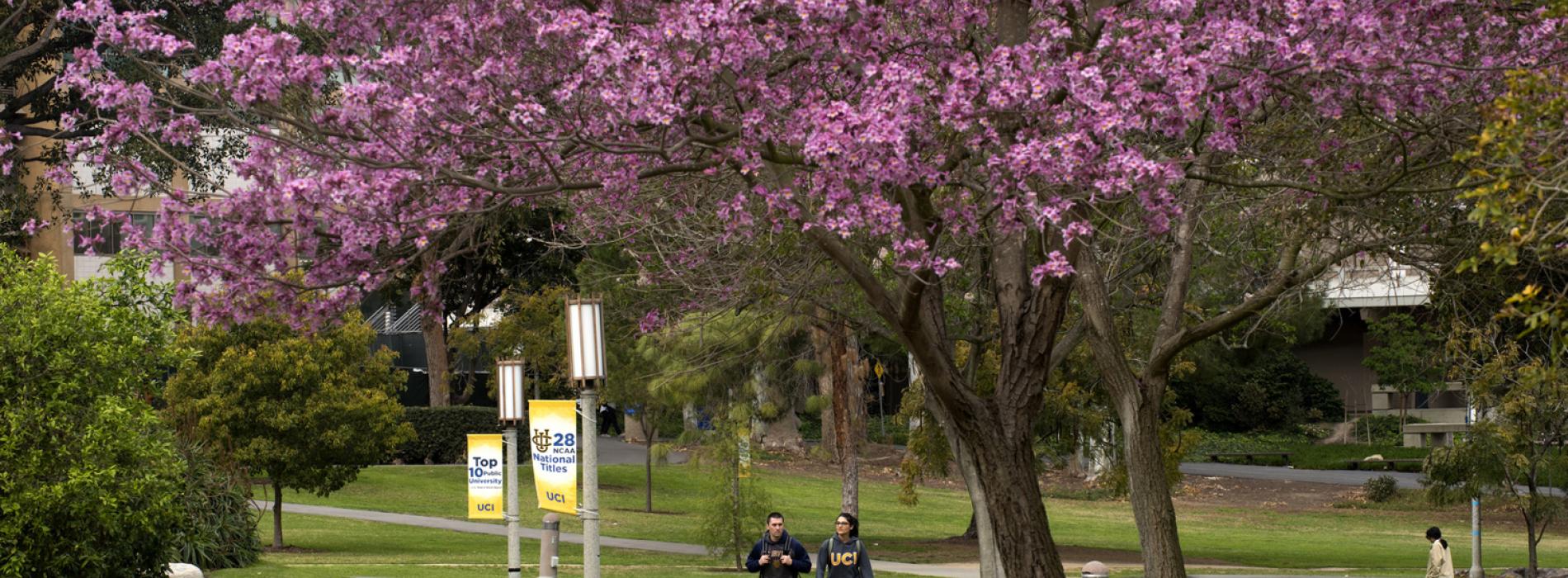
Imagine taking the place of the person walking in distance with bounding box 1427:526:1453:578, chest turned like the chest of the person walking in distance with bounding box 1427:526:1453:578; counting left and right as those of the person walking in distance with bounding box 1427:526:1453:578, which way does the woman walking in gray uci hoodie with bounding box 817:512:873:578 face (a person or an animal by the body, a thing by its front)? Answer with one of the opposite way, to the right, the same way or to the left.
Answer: to the left

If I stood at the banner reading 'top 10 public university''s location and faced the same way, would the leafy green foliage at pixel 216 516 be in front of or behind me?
behind

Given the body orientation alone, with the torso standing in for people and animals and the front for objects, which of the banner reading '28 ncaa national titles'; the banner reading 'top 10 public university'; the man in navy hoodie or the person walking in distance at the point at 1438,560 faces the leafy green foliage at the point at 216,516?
the person walking in distance

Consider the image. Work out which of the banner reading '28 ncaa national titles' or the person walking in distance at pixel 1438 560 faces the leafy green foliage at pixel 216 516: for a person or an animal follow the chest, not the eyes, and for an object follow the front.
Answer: the person walking in distance

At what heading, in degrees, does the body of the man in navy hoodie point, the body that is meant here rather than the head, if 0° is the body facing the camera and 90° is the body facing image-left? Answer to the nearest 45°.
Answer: approximately 0°

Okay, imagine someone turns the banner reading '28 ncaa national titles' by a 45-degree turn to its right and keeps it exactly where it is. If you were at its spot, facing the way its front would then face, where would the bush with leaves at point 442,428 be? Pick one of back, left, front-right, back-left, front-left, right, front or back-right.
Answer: back-right

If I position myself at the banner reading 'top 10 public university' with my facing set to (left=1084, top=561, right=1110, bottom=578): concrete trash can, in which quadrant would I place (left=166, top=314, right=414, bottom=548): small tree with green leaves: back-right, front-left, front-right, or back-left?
back-left

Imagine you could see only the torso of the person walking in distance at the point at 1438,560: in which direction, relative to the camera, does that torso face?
to the viewer's left

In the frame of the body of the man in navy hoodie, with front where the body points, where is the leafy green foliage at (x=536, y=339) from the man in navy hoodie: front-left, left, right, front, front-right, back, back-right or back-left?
back

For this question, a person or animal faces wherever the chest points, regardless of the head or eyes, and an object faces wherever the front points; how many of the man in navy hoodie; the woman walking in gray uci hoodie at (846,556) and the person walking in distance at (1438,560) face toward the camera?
2
